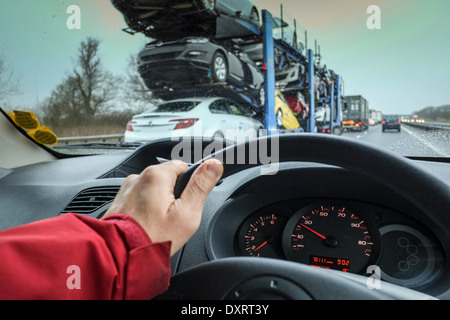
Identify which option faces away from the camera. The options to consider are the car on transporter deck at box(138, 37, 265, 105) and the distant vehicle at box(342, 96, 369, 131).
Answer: the distant vehicle

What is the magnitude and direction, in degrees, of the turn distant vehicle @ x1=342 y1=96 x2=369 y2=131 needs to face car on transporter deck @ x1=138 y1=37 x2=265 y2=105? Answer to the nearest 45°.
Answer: approximately 180°

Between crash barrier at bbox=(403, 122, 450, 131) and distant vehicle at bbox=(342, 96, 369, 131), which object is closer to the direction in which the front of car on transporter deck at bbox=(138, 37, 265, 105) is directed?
the crash barrier

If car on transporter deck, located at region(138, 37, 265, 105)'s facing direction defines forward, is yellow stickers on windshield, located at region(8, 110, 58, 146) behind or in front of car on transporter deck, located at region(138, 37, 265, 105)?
in front

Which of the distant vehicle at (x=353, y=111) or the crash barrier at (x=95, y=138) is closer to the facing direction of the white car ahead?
the distant vehicle

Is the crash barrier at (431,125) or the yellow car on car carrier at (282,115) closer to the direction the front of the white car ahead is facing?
the yellow car on car carrier

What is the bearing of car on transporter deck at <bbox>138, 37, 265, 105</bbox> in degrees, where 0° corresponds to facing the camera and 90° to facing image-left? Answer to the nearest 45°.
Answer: approximately 45°

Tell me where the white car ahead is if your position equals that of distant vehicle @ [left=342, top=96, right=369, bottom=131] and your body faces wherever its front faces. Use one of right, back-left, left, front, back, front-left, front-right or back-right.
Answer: back

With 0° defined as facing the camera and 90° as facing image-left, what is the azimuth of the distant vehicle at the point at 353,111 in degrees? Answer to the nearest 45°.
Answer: approximately 180°

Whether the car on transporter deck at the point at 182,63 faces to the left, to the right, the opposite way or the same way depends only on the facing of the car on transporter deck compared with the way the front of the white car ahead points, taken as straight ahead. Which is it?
the opposite way

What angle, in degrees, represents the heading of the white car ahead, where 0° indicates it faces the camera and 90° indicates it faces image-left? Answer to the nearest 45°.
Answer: approximately 225°
